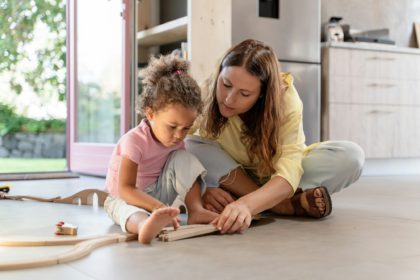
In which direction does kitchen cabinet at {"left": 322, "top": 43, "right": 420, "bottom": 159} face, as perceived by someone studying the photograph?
facing the viewer

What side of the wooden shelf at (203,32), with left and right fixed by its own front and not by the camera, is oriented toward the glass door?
right

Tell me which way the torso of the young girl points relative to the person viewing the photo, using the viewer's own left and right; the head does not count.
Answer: facing the viewer and to the right of the viewer

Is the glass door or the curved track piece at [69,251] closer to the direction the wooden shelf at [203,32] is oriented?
the curved track piece

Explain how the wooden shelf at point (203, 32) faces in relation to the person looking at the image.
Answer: facing the viewer and to the left of the viewer

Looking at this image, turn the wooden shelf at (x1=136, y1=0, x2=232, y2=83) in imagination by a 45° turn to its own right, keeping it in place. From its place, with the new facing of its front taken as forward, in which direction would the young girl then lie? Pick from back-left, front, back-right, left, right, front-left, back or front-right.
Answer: left

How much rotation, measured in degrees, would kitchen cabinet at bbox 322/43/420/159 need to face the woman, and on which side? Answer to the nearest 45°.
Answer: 0° — it already faces them

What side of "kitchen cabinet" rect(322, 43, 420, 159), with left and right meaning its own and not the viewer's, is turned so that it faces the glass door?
right

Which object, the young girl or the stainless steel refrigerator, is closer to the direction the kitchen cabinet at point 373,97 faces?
the young girl

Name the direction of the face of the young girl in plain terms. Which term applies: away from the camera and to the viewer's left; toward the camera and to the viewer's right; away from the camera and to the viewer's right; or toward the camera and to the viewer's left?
toward the camera and to the viewer's right

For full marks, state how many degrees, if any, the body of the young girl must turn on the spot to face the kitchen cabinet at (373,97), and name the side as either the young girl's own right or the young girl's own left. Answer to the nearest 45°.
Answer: approximately 90° to the young girl's own left

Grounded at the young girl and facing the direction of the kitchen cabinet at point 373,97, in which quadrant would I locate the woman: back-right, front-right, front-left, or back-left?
front-right

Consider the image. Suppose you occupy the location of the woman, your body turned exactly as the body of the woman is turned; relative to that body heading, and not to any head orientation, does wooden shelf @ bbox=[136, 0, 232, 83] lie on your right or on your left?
on your right

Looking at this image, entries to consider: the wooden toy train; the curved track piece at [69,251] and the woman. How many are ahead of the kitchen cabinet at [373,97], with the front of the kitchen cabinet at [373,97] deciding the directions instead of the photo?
3

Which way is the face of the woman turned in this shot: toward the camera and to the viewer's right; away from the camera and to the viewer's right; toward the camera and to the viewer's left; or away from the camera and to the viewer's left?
toward the camera and to the viewer's left
